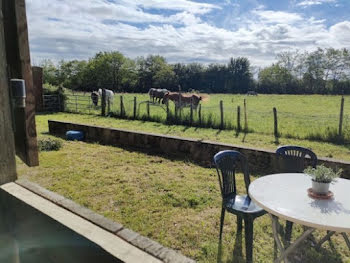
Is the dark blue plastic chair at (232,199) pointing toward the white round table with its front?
yes

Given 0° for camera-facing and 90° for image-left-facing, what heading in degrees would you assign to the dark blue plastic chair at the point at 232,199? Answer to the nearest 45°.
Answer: approximately 315°

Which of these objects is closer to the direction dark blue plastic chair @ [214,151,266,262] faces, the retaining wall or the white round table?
the white round table

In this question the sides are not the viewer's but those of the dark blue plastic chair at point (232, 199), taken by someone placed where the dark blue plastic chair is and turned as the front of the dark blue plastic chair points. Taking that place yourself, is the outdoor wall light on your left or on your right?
on your right

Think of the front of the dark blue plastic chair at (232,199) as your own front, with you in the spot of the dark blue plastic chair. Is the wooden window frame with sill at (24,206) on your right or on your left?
on your right

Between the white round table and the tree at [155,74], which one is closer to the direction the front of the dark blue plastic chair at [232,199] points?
the white round table
